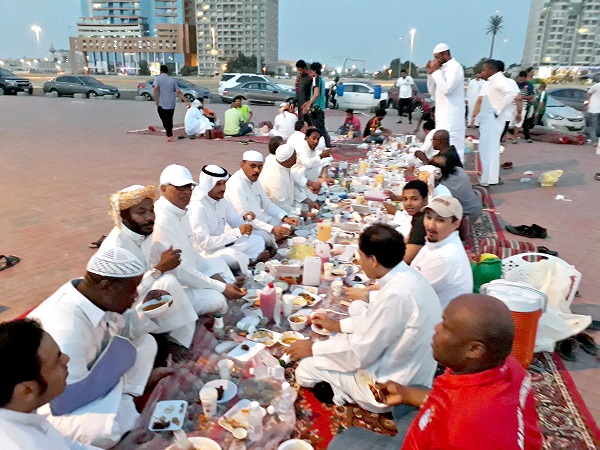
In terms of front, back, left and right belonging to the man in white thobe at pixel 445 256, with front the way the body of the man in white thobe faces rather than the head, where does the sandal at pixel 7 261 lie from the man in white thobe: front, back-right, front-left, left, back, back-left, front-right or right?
front-right

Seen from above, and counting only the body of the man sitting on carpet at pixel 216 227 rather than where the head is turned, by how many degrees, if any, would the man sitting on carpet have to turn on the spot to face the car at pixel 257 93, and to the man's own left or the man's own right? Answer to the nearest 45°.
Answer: approximately 135° to the man's own left

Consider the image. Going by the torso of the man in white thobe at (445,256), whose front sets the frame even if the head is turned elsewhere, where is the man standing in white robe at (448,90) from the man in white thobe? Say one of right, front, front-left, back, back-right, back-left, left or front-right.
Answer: back-right

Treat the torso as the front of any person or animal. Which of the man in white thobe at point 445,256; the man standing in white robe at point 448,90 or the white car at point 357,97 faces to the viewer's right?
the white car

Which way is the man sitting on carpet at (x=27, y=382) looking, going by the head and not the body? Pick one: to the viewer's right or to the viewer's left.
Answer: to the viewer's right

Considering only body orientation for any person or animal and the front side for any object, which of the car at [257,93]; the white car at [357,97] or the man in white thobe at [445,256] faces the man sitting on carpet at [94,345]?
the man in white thobe

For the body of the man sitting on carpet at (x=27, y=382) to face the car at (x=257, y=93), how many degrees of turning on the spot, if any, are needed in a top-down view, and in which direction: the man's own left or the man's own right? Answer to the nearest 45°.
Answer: approximately 45° to the man's own left

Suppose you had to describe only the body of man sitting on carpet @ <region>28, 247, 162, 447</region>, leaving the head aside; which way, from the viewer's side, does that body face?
to the viewer's right

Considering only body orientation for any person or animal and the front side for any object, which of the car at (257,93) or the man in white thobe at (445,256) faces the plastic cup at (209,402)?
the man in white thobe

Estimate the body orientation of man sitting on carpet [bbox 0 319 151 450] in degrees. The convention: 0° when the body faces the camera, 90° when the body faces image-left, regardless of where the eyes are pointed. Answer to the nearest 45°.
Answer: approximately 270°

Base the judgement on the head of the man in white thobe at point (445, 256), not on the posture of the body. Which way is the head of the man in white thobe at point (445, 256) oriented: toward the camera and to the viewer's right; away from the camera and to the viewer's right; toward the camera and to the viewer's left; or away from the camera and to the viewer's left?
toward the camera and to the viewer's left

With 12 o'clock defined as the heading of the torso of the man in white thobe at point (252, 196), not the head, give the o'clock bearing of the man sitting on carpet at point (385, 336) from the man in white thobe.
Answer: The man sitting on carpet is roughly at 1 o'clock from the man in white thobe.
